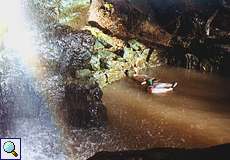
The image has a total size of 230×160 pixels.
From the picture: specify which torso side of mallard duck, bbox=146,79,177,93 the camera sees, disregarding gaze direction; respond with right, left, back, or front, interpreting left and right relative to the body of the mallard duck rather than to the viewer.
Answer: left

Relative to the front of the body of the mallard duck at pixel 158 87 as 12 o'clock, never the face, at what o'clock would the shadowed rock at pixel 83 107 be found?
The shadowed rock is roughly at 10 o'clock from the mallard duck.

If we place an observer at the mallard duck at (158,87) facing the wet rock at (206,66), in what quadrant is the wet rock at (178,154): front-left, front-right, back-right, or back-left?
back-right

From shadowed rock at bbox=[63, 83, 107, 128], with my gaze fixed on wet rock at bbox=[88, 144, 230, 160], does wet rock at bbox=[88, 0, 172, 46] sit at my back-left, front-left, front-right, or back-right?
back-left

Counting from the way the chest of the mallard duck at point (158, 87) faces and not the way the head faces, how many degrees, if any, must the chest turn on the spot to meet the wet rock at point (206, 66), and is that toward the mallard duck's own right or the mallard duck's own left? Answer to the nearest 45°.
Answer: approximately 135° to the mallard duck's own right

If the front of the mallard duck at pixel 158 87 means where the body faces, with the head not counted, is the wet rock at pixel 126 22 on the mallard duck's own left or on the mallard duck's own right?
on the mallard duck's own right

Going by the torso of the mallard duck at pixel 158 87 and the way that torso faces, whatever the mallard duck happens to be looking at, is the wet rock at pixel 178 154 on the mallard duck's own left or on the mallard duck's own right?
on the mallard duck's own left
